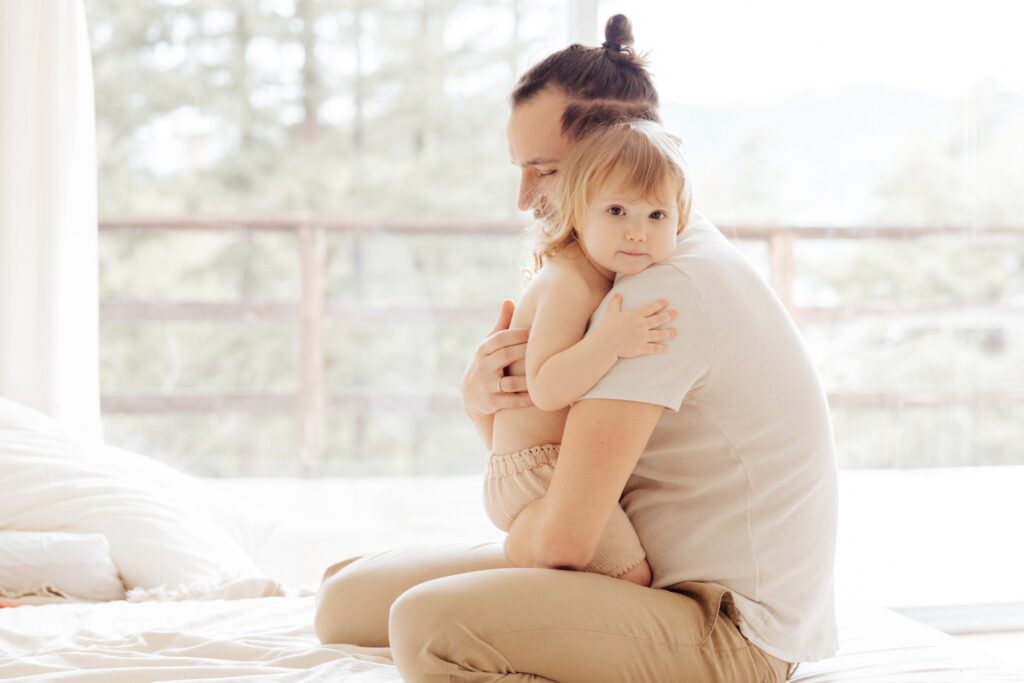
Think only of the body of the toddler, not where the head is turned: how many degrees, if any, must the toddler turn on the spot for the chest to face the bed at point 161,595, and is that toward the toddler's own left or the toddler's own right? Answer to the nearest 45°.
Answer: approximately 135° to the toddler's own left

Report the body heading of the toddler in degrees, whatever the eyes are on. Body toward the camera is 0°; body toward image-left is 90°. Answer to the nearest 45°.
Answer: approximately 270°

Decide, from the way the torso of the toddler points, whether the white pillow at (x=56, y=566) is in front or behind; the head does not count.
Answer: behind

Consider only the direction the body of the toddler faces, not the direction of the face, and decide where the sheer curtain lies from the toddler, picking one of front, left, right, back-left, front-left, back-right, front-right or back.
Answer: back-left
